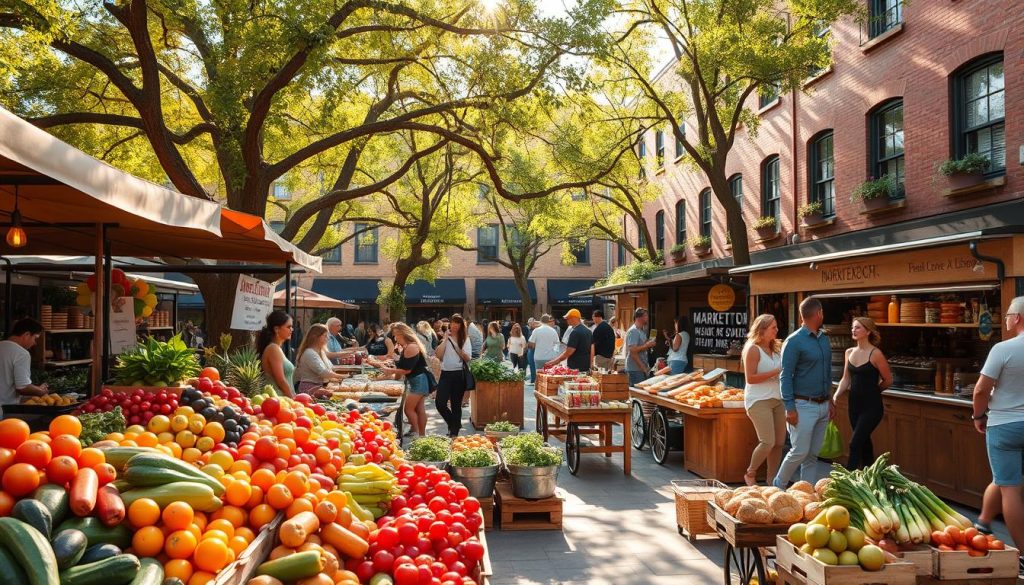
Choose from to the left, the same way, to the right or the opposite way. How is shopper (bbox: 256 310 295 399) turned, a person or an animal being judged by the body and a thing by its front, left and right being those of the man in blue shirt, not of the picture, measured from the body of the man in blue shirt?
to the left

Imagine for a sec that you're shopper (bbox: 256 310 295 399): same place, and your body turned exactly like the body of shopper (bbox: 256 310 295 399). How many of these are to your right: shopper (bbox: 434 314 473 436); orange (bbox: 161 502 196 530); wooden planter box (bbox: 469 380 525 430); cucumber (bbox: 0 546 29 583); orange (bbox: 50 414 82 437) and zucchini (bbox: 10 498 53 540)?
4

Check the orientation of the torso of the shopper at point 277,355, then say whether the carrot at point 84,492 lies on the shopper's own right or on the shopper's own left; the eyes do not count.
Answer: on the shopper's own right

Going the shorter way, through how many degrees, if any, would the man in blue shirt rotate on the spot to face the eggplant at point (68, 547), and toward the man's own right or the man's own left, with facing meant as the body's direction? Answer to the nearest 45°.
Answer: approximately 45° to the man's own right

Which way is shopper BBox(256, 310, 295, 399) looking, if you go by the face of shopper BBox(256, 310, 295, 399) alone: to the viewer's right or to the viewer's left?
to the viewer's right

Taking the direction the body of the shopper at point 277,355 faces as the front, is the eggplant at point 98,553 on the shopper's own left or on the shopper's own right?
on the shopper's own right

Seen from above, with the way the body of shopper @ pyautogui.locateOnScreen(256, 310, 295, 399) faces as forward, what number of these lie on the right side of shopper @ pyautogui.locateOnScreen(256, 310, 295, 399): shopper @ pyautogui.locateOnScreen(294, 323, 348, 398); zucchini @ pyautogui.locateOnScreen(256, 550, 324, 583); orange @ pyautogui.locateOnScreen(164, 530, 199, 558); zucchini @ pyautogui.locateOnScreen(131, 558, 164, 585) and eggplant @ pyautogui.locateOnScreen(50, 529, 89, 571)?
4

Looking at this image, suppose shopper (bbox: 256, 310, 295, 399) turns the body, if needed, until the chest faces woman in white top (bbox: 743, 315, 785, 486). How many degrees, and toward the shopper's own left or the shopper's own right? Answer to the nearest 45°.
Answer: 0° — they already face them

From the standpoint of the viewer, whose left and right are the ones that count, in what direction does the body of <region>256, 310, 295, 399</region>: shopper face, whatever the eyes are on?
facing to the right of the viewer

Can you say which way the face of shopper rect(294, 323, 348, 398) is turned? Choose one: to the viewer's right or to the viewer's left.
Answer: to the viewer's right

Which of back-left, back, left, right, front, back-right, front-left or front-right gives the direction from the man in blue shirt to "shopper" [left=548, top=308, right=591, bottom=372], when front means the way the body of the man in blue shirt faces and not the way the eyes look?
back

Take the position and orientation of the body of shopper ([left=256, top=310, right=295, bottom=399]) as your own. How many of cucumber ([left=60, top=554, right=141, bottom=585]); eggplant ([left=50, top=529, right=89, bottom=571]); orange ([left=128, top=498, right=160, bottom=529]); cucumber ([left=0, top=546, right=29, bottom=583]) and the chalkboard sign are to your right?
4

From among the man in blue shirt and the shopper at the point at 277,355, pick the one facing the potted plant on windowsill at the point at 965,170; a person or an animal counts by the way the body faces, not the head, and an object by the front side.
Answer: the shopper

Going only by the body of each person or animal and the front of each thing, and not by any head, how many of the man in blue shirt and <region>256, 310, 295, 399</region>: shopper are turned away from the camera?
0

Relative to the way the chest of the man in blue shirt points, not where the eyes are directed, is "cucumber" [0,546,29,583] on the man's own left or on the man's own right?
on the man's own right

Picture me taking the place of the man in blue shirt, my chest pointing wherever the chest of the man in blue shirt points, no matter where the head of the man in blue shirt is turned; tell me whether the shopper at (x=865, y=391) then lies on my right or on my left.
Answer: on my left

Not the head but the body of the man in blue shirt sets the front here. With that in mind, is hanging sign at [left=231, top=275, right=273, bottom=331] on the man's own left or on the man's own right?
on the man's own right
